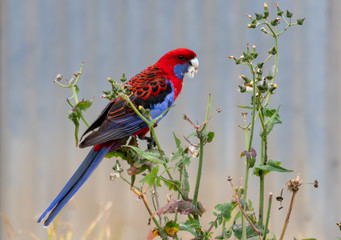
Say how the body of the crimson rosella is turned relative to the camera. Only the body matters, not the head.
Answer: to the viewer's right
